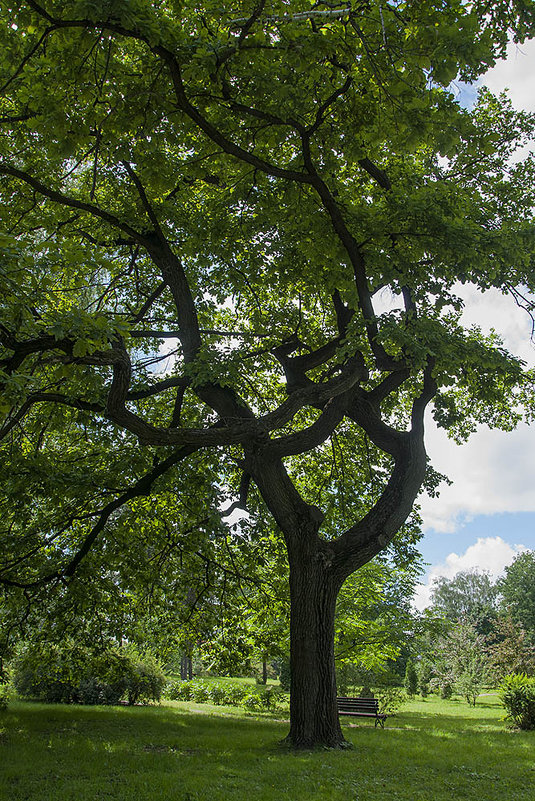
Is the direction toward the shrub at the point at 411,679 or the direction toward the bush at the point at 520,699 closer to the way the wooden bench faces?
the bush

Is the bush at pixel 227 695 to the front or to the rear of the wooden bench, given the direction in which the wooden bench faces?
to the rear

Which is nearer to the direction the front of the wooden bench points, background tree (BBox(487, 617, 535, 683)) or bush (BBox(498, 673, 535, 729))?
the bush

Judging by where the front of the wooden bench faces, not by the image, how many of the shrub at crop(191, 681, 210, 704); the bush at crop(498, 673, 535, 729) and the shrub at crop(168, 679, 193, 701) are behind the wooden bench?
2

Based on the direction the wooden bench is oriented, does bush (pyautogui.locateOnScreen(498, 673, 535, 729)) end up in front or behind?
in front
